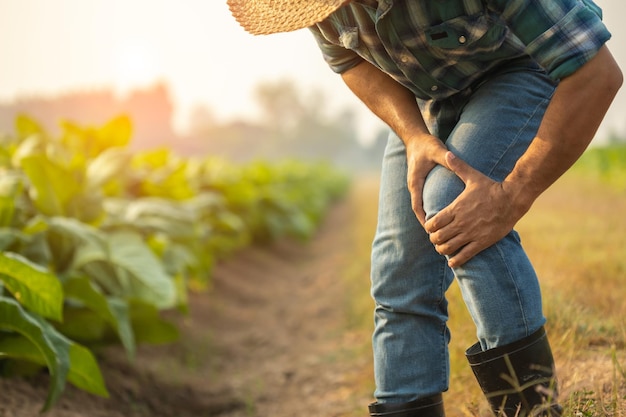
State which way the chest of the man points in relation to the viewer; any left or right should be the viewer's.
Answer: facing the viewer and to the left of the viewer
